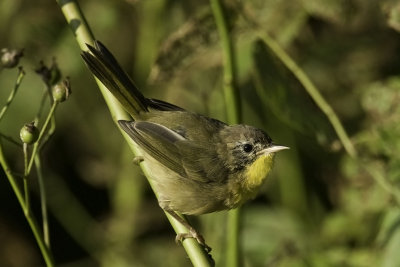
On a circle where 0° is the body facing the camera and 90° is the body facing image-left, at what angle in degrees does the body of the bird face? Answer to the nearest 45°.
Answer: approximately 270°
